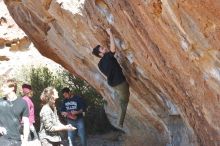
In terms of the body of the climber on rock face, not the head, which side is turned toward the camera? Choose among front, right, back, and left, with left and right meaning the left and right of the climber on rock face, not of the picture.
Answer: right

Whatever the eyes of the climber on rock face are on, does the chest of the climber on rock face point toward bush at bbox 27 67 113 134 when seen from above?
no
